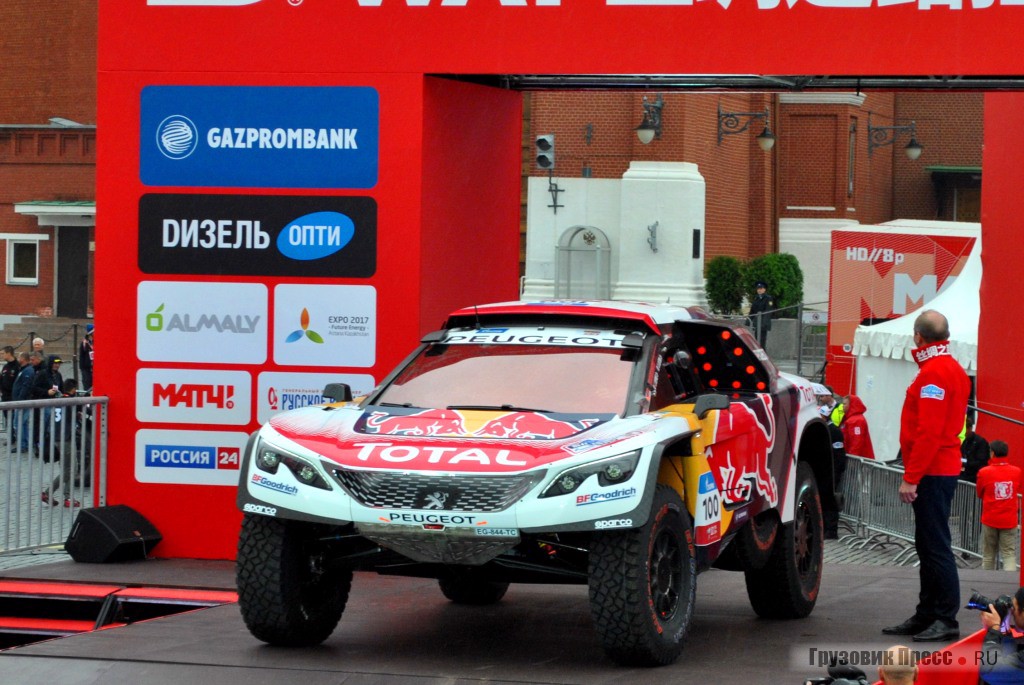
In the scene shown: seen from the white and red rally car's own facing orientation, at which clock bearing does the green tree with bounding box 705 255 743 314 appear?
The green tree is roughly at 5 o'clock from the white and red rally car.

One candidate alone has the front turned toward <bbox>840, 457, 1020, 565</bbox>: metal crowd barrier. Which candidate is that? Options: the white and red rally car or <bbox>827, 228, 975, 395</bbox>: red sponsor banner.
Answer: the red sponsor banner

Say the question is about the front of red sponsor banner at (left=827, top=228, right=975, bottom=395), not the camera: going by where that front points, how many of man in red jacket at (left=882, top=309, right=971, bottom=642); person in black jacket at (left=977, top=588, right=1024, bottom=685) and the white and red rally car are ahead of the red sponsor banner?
3

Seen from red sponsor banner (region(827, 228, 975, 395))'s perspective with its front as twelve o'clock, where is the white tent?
The white tent is roughly at 12 o'clock from the red sponsor banner.

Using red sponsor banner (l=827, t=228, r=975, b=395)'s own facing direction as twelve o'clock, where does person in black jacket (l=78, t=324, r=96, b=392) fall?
The person in black jacket is roughly at 2 o'clock from the red sponsor banner.

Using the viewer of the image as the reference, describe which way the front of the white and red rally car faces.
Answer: facing the viewer and to the left of the viewer

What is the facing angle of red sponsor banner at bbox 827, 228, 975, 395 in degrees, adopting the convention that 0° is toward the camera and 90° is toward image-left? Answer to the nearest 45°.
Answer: approximately 0°

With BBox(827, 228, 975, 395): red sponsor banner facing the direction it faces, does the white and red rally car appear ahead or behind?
ahead

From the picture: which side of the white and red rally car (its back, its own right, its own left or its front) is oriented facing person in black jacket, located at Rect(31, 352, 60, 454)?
right

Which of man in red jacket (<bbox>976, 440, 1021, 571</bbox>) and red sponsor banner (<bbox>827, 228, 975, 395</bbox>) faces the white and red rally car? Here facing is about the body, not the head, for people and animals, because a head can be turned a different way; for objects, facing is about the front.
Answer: the red sponsor banner
